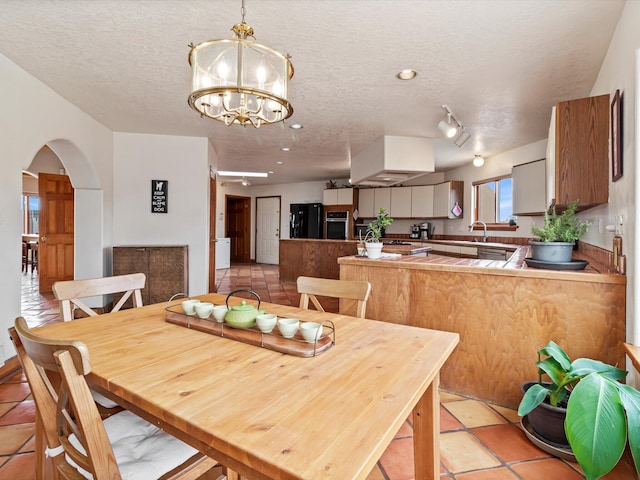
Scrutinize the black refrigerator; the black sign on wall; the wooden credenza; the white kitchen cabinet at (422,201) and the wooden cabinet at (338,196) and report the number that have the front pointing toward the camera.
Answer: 5

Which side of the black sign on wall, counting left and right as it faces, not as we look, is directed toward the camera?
front

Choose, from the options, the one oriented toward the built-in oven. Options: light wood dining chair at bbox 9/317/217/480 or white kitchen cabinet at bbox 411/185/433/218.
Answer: the light wood dining chair

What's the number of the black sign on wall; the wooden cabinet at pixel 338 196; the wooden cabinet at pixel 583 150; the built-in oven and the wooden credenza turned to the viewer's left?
1

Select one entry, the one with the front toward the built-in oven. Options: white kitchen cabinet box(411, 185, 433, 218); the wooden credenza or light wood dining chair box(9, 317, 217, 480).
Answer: the light wood dining chair

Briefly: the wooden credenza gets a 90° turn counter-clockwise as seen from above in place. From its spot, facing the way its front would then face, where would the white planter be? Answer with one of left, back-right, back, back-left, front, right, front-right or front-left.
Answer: front-right

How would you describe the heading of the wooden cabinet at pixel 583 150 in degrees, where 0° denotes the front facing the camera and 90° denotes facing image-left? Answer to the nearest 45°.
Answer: approximately 90°

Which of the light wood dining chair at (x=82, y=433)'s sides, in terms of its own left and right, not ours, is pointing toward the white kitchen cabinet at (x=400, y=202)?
front

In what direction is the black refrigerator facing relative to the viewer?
toward the camera

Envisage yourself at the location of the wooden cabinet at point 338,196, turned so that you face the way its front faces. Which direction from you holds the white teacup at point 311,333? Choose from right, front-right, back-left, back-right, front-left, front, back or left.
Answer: front

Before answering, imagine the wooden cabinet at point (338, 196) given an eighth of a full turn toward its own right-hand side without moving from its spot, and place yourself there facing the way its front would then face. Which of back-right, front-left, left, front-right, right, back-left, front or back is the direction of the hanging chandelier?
front-left

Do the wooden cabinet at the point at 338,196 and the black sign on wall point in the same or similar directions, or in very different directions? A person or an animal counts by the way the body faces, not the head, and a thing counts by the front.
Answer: same or similar directions

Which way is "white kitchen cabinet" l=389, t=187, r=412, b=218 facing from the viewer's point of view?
toward the camera

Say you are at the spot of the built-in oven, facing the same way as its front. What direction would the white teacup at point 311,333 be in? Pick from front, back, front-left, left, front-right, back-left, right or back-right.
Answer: front

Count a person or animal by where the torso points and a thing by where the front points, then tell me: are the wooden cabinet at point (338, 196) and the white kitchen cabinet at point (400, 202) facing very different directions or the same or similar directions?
same or similar directions

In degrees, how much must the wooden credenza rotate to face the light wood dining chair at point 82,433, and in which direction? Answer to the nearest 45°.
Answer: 0° — it already faces it

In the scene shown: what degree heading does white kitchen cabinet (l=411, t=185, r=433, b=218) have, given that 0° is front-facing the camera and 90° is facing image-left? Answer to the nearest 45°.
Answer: approximately 0°

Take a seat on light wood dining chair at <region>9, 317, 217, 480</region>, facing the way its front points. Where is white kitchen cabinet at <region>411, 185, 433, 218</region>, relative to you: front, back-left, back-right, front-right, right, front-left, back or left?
front

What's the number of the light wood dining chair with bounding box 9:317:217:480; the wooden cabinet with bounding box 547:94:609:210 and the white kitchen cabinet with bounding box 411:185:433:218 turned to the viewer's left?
1

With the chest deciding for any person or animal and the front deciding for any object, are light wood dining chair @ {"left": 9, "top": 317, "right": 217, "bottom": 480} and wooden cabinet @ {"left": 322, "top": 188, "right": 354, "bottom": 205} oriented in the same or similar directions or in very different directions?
very different directions

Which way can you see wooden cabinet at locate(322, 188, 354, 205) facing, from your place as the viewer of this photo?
facing the viewer

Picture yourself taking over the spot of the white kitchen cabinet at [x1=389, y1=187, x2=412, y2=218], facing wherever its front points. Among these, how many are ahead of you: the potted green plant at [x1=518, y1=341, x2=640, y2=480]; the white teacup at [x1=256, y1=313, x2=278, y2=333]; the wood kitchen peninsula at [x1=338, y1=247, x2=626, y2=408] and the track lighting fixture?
4

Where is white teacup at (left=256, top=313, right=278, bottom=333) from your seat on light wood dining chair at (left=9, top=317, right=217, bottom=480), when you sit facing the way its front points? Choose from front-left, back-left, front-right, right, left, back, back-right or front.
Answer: front-right

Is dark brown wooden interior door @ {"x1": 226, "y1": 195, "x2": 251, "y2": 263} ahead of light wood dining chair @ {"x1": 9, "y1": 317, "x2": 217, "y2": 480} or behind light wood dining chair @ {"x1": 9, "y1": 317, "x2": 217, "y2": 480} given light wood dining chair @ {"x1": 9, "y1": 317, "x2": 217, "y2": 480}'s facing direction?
ahead
